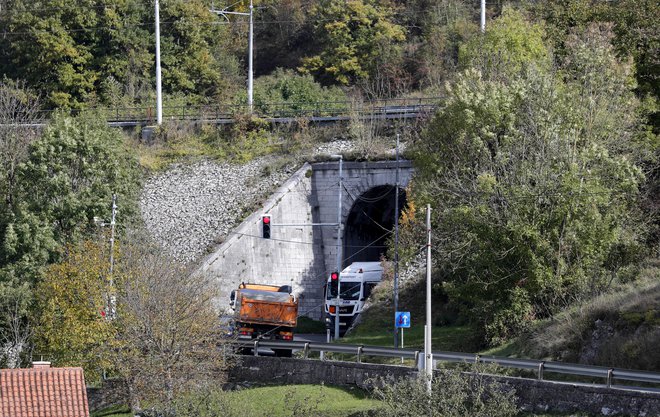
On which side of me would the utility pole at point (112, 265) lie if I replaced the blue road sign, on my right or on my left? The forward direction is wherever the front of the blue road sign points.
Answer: on my right

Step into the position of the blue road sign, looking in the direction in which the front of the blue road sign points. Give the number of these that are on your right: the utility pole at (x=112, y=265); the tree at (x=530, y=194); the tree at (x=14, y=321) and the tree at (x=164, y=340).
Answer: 3

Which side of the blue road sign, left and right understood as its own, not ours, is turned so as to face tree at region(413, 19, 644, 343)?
left

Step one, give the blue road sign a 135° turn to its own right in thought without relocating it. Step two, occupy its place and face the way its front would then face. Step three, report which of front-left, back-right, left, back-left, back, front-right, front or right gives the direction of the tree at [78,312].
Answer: front-left

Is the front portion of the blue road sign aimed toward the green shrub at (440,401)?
yes

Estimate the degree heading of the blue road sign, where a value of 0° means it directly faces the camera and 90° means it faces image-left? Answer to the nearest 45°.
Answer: approximately 0°

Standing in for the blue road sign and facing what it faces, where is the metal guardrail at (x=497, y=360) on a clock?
The metal guardrail is roughly at 11 o'clock from the blue road sign.

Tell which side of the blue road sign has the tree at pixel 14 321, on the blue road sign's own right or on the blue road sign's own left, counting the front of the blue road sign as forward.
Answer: on the blue road sign's own right
